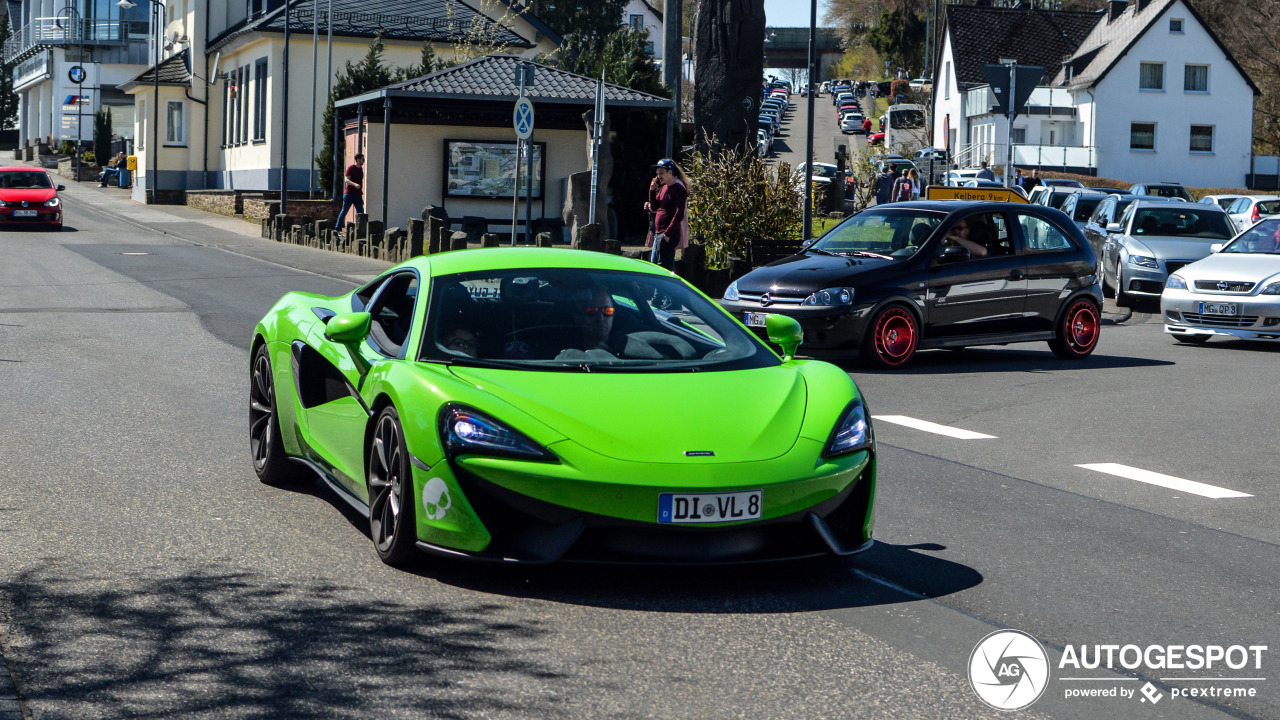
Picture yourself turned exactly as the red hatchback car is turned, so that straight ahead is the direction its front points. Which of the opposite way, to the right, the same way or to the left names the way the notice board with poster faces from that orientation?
the same way

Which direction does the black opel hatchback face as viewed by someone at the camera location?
facing the viewer and to the left of the viewer

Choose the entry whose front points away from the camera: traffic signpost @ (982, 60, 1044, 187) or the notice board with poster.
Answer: the traffic signpost

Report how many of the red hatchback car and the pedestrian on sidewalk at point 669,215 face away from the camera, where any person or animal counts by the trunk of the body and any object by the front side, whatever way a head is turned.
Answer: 0

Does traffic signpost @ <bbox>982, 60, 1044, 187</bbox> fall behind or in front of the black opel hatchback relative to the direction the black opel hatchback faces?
behind

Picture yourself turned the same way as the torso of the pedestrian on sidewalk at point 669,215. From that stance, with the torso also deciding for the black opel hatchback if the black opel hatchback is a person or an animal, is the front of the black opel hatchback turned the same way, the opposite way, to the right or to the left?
the same way

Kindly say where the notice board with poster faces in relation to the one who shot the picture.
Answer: facing the viewer

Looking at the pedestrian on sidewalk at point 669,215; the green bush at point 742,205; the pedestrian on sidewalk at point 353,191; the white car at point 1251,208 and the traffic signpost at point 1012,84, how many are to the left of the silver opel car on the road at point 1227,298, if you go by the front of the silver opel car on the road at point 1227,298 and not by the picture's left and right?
0

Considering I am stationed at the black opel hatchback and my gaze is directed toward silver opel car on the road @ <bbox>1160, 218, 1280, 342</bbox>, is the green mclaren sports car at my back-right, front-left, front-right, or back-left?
back-right

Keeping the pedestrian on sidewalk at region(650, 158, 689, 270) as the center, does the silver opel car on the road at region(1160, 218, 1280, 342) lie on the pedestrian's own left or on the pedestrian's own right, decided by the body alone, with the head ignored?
on the pedestrian's own left

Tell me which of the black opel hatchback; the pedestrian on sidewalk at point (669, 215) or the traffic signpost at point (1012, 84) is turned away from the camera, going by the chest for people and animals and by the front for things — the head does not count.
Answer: the traffic signpost

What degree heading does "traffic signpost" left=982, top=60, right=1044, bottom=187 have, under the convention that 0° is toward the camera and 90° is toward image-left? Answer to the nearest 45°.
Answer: approximately 180°

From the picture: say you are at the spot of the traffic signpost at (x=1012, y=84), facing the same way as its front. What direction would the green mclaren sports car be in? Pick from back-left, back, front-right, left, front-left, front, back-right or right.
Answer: back

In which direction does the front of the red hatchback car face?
toward the camera

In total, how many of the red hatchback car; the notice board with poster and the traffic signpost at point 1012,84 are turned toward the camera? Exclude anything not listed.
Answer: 2

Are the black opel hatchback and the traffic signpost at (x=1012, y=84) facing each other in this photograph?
no
